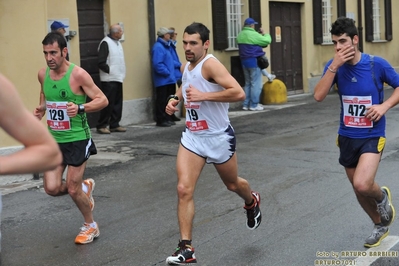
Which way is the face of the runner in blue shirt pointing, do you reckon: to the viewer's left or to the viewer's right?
to the viewer's left

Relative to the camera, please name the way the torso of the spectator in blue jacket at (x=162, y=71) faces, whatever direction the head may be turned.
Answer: to the viewer's right

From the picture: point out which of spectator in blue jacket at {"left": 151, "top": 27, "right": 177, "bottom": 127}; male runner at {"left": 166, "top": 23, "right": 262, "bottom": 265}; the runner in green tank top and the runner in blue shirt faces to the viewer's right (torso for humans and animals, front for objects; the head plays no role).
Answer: the spectator in blue jacket

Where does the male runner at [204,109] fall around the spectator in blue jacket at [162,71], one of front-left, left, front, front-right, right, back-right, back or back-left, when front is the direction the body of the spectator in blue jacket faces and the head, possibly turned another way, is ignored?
right

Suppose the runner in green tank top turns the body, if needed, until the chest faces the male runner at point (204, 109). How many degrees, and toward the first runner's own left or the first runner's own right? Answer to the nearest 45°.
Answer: approximately 90° to the first runner's own left

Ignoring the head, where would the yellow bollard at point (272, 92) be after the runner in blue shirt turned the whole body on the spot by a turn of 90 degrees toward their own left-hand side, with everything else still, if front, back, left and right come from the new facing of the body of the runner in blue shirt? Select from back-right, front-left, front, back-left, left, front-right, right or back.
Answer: back-left

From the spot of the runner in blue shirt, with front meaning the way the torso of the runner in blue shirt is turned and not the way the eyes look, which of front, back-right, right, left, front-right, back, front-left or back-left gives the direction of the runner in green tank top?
front-right

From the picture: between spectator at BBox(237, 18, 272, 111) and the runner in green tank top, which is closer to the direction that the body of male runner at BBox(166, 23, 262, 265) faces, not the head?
the runner in green tank top

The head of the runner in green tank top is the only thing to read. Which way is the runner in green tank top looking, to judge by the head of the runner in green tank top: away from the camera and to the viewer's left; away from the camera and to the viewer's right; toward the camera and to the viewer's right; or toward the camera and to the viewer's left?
toward the camera and to the viewer's left

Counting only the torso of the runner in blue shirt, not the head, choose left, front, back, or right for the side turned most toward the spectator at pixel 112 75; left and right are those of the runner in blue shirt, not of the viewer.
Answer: right

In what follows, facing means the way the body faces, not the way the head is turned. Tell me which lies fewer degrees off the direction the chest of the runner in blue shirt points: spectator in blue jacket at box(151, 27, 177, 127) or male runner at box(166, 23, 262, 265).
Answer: the male runner

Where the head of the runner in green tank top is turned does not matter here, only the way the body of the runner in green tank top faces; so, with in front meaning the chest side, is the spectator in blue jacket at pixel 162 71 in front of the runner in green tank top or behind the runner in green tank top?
behind

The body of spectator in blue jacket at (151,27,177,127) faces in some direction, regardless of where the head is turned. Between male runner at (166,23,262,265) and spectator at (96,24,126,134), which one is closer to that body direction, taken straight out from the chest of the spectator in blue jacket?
the male runner

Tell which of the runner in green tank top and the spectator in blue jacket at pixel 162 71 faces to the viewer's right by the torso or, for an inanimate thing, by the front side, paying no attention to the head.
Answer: the spectator in blue jacket

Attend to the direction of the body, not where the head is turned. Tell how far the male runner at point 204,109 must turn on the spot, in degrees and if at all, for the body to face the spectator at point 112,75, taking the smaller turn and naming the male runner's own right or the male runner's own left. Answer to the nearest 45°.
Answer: approximately 135° to the male runner's own right
